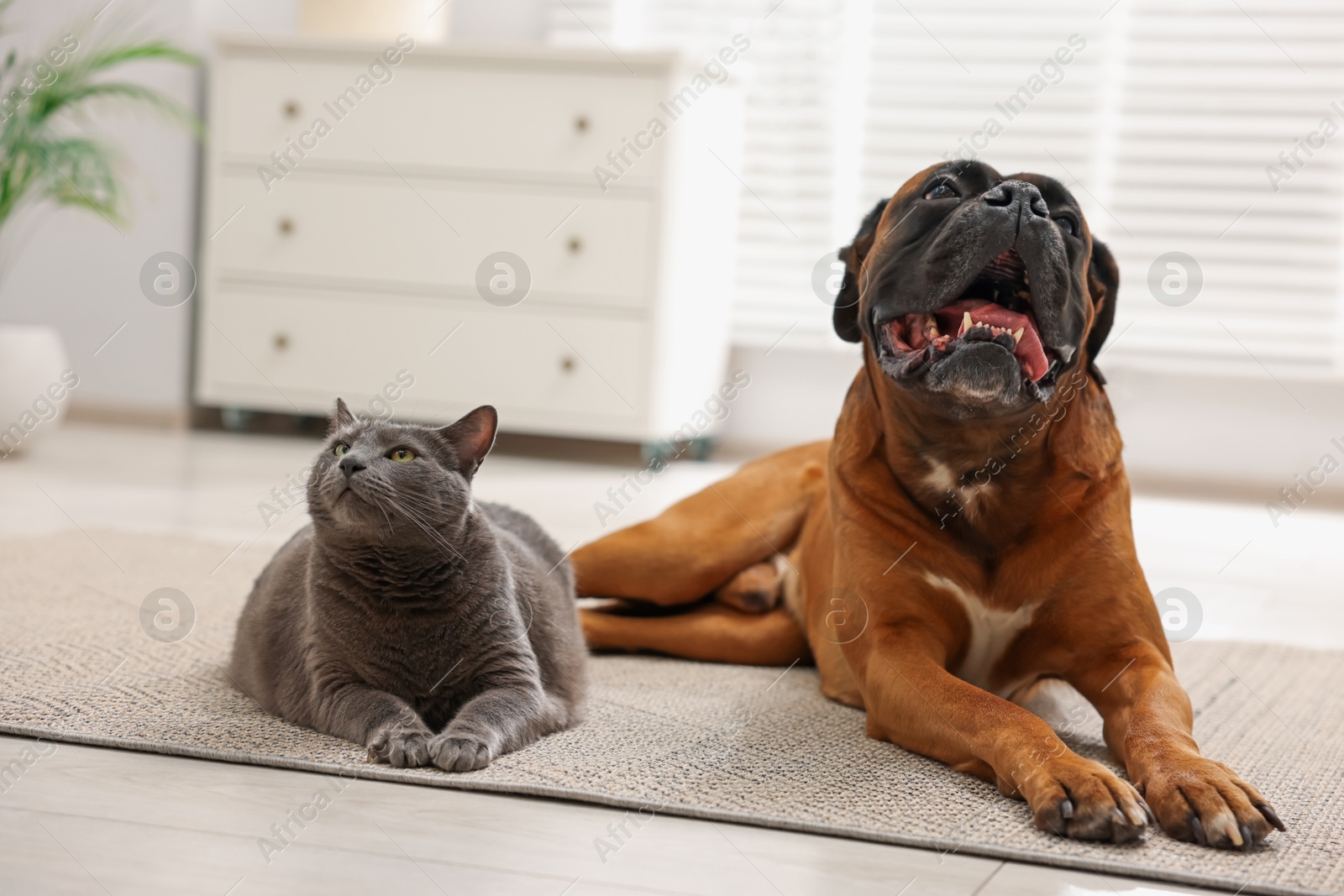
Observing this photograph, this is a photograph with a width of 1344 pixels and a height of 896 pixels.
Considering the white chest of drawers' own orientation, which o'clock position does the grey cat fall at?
The grey cat is roughly at 12 o'clock from the white chest of drawers.

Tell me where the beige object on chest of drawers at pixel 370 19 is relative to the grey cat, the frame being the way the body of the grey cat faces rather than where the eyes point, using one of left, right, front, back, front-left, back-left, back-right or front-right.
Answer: back

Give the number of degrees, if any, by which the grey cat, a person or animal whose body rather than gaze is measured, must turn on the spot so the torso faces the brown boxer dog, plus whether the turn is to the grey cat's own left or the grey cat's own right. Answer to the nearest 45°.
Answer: approximately 90° to the grey cat's own left

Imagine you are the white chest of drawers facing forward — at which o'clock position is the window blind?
The window blind is roughly at 9 o'clock from the white chest of drawers.

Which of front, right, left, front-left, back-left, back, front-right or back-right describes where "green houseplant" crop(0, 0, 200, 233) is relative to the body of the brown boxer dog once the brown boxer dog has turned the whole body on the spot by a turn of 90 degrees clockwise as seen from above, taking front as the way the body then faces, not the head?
right

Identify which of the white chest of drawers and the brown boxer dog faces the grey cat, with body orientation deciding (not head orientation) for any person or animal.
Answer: the white chest of drawers

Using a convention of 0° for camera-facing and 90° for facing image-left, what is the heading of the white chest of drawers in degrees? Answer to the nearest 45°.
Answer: approximately 0°

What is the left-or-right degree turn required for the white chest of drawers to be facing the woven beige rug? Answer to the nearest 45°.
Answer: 0° — it already faces it

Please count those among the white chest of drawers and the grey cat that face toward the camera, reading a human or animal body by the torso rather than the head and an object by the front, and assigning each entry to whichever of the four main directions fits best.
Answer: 2

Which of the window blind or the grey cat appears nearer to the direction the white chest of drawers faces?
the grey cat

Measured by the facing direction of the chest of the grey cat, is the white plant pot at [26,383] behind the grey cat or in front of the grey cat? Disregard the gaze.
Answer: behind
